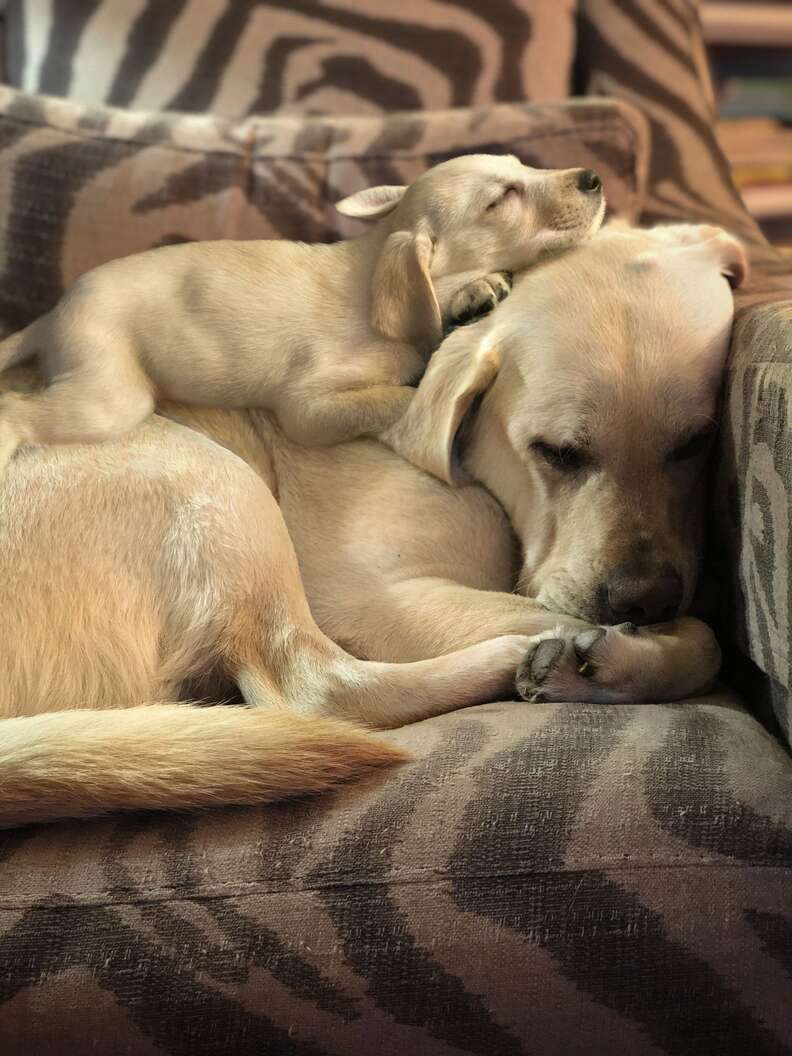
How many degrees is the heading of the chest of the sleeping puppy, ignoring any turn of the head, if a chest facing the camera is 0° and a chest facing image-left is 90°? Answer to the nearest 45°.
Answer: approximately 270°

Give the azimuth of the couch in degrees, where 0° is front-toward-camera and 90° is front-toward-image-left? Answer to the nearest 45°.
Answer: approximately 0°

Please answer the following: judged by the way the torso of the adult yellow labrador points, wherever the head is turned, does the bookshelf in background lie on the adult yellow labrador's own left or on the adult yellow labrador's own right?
on the adult yellow labrador's own left

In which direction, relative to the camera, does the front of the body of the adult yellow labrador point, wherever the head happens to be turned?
to the viewer's right
